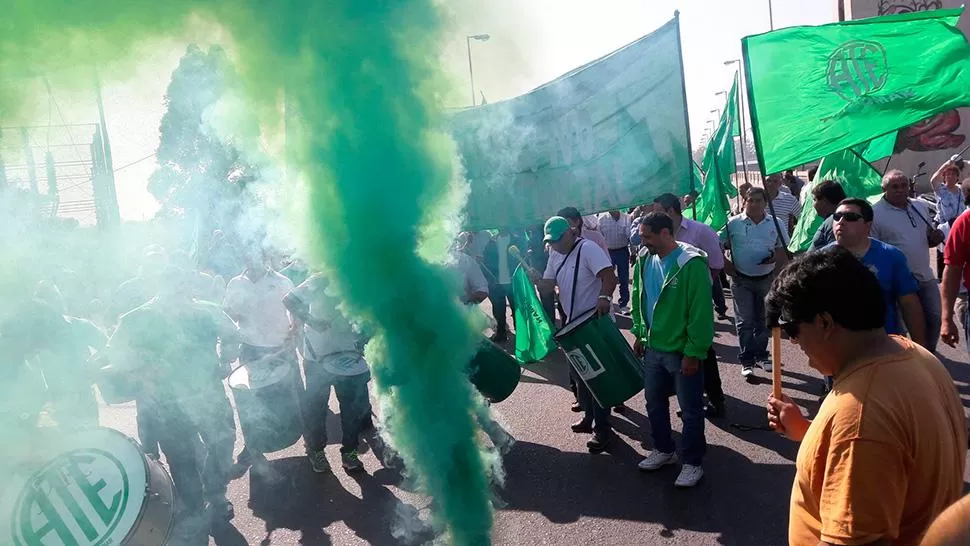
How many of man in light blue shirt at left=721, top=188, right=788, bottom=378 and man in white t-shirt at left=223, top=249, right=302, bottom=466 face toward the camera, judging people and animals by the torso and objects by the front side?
2

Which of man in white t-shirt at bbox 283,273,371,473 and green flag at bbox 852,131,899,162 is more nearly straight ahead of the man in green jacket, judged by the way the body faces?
the man in white t-shirt

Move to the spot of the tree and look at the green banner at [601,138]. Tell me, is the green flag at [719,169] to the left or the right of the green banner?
left

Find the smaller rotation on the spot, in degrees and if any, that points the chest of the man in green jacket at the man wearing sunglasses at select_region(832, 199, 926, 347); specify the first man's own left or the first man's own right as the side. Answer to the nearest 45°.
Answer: approximately 135° to the first man's own left

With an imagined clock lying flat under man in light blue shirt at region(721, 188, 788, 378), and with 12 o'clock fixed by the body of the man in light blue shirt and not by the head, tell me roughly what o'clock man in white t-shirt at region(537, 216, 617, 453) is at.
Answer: The man in white t-shirt is roughly at 1 o'clock from the man in light blue shirt.

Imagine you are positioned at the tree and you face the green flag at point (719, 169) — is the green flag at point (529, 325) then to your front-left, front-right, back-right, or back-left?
front-right

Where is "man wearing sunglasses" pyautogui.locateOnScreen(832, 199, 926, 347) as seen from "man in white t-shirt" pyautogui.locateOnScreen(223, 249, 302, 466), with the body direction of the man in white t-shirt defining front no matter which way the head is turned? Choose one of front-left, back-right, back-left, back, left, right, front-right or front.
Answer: front-left

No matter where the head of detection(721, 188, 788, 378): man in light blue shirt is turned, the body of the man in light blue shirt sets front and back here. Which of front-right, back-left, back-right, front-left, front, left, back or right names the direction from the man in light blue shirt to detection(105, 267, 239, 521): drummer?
front-right

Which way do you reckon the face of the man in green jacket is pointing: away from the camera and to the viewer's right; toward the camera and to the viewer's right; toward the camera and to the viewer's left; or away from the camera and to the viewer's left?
toward the camera and to the viewer's left

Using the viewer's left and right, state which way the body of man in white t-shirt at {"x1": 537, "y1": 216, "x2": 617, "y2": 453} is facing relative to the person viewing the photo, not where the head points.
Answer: facing the viewer and to the left of the viewer

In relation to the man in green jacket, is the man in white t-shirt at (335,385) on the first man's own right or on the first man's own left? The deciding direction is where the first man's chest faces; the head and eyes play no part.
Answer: on the first man's own right

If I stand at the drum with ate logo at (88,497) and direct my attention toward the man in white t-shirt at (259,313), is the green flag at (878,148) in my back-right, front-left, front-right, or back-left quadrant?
front-right

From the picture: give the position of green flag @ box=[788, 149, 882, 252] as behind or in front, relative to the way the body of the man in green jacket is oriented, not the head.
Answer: behind

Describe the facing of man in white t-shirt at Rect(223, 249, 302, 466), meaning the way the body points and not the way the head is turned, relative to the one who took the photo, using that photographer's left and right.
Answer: facing the viewer
